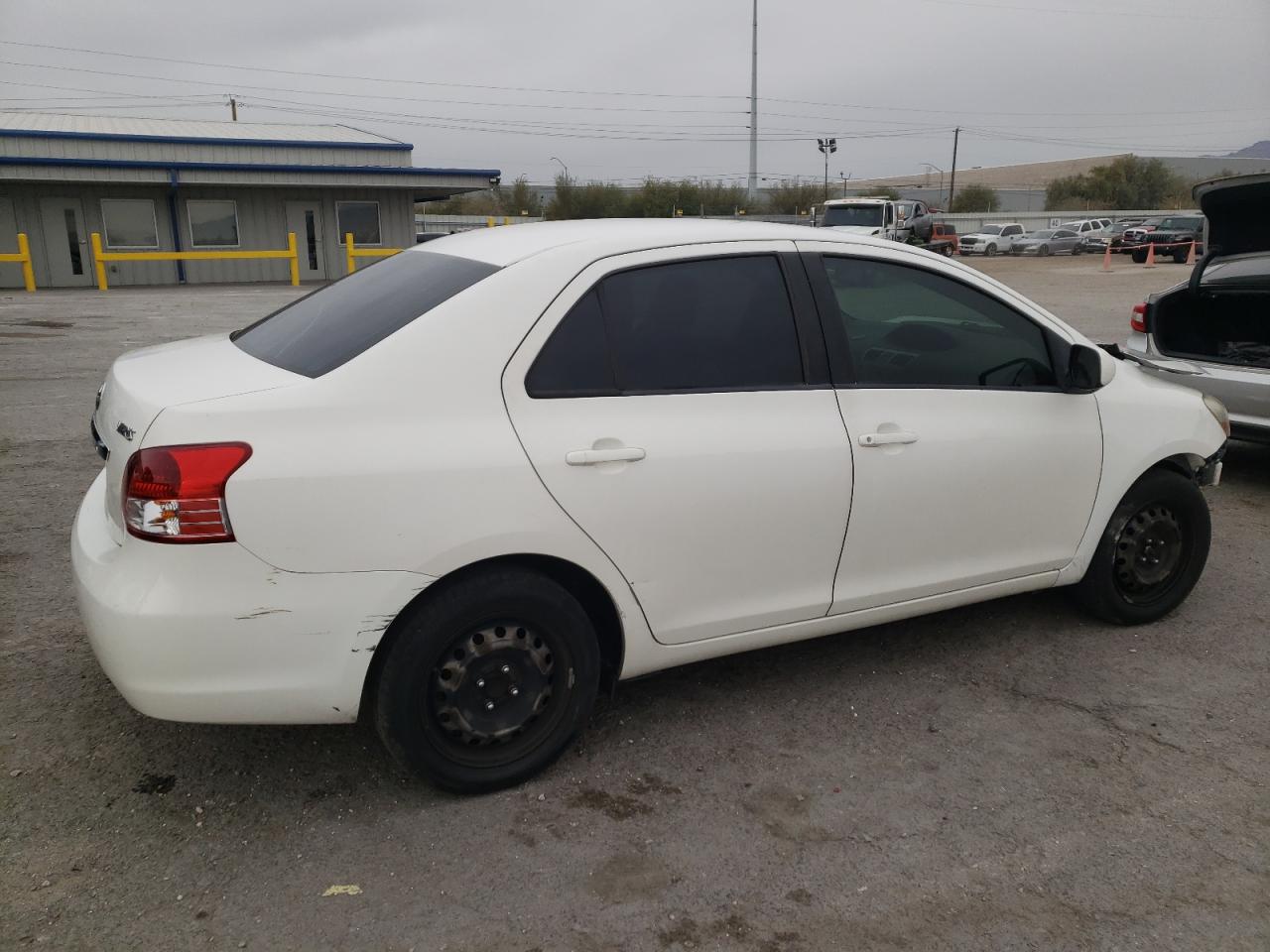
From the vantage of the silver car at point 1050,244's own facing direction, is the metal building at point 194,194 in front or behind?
in front

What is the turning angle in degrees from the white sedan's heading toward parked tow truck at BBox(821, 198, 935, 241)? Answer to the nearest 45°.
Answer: approximately 45° to its left

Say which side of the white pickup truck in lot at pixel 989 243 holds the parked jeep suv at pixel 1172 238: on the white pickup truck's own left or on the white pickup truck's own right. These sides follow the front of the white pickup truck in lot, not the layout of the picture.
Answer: on the white pickup truck's own left

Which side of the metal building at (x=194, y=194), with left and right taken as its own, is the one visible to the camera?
front

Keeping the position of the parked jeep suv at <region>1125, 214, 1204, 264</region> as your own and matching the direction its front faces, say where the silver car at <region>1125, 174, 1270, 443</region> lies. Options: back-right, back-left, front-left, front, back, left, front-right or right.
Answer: front-left

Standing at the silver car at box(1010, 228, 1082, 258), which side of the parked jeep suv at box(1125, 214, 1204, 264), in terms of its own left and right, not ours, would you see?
right

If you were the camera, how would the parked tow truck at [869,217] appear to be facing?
facing the viewer and to the left of the viewer

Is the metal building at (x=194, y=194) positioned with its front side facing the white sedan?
yes

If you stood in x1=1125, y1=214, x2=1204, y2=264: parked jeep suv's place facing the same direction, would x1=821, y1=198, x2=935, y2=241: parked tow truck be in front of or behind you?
in front

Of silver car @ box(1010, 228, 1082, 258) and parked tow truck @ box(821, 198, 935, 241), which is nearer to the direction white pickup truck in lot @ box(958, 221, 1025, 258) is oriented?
the parked tow truck

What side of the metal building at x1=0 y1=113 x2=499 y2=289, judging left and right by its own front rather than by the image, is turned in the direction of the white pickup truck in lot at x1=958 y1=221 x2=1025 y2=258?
left

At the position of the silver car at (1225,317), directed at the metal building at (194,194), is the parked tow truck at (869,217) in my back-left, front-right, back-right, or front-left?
front-right

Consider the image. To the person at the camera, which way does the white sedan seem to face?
facing away from the viewer and to the right of the viewer

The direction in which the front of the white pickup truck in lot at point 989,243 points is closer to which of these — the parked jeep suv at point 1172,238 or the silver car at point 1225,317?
the silver car

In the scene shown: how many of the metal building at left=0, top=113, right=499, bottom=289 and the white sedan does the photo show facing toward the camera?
1
